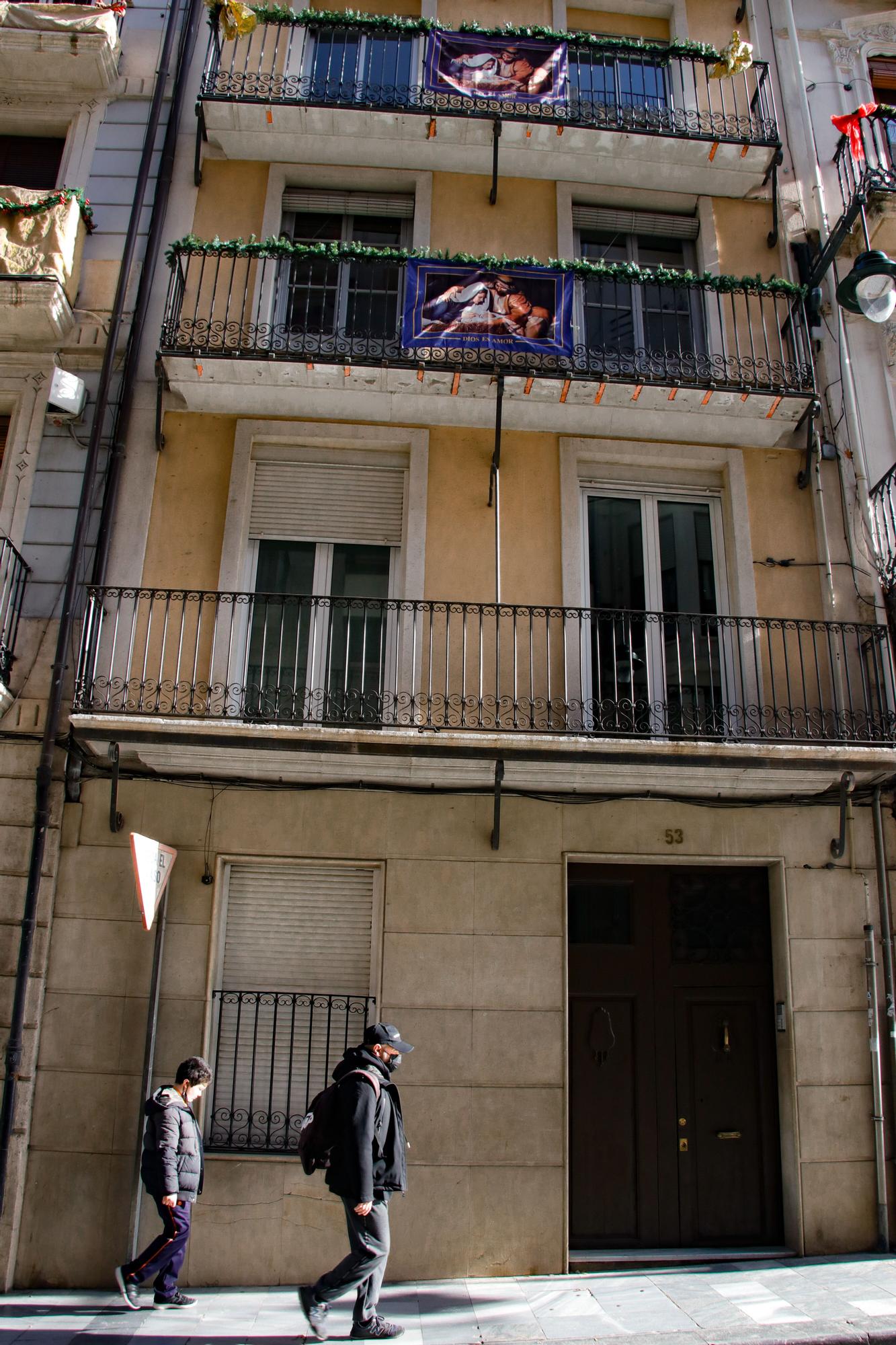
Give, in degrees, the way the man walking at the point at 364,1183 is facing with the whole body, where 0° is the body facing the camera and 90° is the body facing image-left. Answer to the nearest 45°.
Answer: approximately 270°

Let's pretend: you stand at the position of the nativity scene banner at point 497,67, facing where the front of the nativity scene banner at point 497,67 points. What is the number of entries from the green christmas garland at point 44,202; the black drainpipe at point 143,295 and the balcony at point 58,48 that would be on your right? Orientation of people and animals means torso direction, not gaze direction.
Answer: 3

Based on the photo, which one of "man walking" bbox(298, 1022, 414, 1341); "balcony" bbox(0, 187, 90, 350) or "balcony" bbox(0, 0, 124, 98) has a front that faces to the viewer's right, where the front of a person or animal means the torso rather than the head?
the man walking

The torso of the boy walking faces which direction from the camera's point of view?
to the viewer's right
